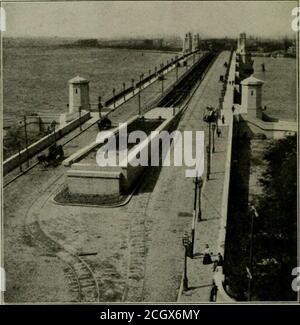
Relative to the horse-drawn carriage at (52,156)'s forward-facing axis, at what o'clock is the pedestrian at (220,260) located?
The pedestrian is roughly at 10 o'clock from the horse-drawn carriage.

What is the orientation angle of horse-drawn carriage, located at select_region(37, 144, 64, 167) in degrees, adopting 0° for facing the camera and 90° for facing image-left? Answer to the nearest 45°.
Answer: approximately 45°

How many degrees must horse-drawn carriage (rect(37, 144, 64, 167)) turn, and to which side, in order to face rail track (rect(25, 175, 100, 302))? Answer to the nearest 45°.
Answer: approximately 45° to its left

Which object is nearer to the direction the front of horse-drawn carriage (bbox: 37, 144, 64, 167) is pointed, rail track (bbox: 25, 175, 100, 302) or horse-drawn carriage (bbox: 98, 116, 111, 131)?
the rail track
